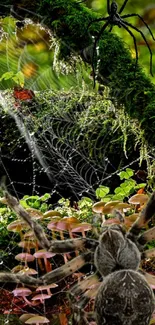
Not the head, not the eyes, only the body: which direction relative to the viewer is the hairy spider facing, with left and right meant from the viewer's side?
facing away from the viewer

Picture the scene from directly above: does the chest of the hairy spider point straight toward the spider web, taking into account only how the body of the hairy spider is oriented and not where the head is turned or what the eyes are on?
yes
